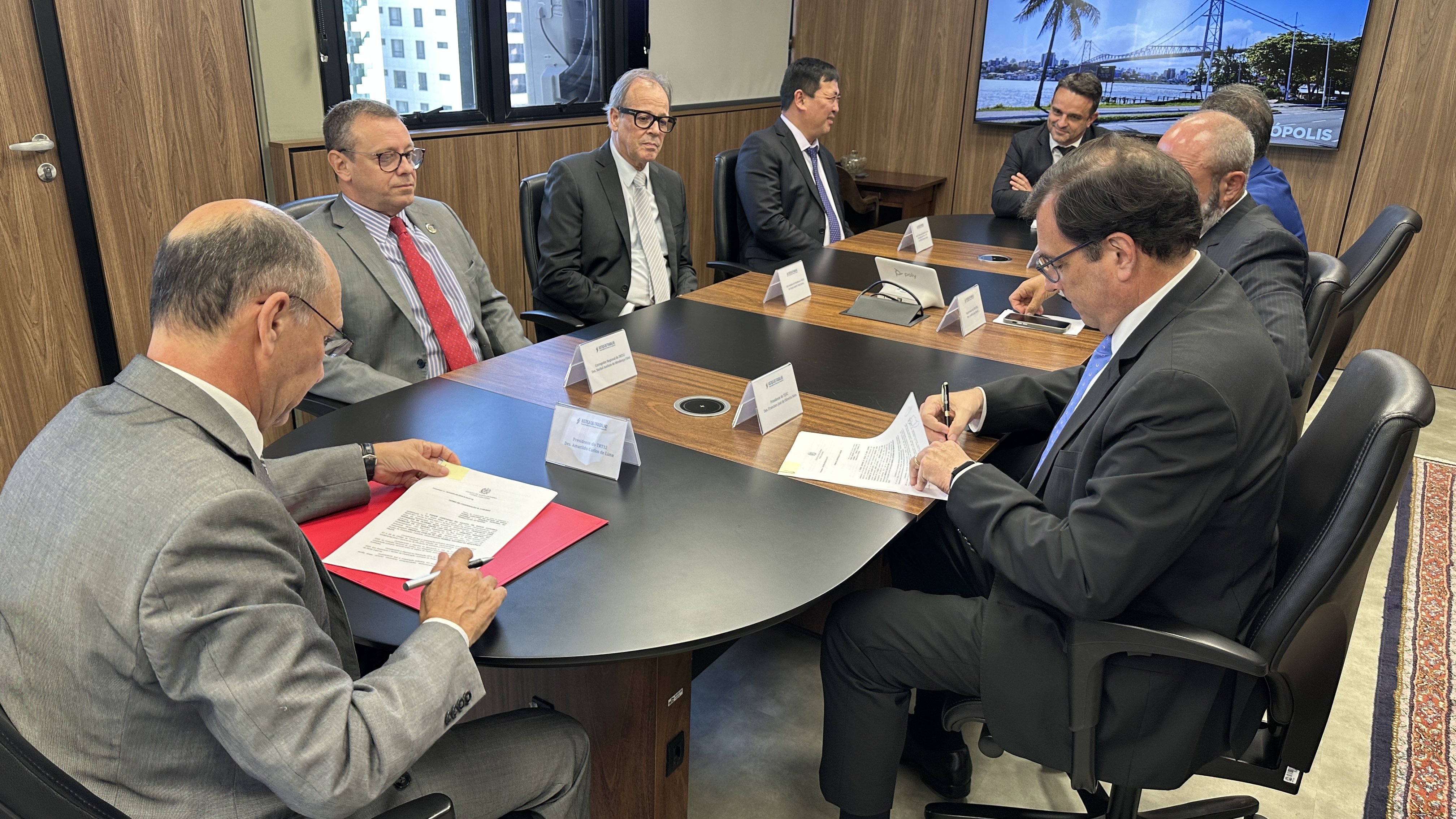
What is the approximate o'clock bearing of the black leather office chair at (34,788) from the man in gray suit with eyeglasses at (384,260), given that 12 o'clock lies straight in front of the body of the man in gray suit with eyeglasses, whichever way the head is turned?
The black leather office chair is roughly at 2 o'clock from the man in gray suit with eyeglasses.

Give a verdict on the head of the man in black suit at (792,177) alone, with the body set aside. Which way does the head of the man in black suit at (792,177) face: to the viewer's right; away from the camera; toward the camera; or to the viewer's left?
to the viewer's right

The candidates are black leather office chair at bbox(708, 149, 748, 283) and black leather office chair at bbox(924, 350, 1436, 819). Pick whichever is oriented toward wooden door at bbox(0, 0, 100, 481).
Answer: black leather office chair at bbox(924, 350, 1436, 819)

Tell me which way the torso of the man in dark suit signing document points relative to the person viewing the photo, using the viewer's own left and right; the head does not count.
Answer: facing to the left of the viewer

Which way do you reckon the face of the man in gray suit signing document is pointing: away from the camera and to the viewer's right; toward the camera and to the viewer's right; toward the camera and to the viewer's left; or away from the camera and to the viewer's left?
away from the camera and to the viewer's right

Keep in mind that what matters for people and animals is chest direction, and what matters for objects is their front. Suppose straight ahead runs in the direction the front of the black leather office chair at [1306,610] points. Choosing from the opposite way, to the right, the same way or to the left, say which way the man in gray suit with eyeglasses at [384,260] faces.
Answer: the opposite way

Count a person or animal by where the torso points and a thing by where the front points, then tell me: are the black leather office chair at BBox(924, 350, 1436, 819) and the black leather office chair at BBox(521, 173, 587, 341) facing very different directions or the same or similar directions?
very different directions

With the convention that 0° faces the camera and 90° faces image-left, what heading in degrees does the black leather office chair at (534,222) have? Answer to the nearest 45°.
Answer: approximately 315°

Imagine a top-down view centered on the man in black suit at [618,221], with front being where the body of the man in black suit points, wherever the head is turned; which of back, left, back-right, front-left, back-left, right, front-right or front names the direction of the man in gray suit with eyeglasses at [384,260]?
right

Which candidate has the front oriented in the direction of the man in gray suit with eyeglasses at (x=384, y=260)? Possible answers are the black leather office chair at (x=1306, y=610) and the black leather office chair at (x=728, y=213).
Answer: the black leather office chair at (x=1306, y=610)

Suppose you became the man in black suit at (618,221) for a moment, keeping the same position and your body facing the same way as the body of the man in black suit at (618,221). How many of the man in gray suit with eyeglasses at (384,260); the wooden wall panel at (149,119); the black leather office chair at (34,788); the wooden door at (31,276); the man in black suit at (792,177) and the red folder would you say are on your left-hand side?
1

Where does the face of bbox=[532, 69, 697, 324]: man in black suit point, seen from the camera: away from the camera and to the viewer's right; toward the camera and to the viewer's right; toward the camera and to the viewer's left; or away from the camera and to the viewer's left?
toward the camera and to the viewer's right

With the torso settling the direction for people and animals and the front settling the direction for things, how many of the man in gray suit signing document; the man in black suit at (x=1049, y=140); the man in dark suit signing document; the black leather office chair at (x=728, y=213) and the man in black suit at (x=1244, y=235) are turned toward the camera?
1

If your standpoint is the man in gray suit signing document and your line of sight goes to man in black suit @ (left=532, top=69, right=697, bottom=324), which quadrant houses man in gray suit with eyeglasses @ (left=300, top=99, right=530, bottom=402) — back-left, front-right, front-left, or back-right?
front-left

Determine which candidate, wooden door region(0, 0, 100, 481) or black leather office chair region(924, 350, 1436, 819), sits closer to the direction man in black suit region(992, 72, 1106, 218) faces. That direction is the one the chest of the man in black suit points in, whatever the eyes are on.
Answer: the black leather office chair

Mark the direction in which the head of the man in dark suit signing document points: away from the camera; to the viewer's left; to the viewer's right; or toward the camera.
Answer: to the viewer's left
